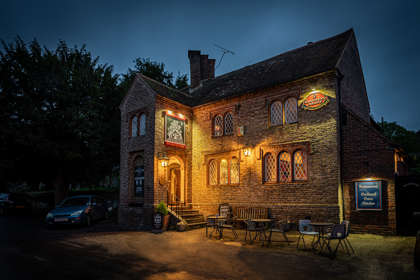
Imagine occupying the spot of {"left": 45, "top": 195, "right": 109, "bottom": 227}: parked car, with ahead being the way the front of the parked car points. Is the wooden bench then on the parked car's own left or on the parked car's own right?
on the parked car's own left

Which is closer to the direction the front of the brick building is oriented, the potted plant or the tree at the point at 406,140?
the potted plant

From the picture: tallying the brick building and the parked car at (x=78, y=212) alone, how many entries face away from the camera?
0

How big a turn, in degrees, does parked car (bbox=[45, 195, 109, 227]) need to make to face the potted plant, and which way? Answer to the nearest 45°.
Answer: approximately 90° to its left

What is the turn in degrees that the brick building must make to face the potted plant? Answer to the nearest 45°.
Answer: approximately 45° to its right

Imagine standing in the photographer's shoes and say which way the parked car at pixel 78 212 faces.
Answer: facing the viewer and to the left of the viewer

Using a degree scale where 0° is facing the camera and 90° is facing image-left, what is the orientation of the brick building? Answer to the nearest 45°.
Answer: approximately 45°
